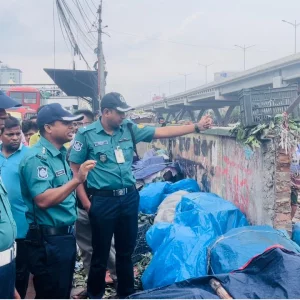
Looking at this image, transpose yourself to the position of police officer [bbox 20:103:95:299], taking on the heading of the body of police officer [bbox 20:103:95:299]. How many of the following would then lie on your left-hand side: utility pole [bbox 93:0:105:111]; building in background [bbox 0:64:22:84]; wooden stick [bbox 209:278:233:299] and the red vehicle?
3

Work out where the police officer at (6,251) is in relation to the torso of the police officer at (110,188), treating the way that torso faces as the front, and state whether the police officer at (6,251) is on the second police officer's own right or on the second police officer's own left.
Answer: on the second police officer's own right

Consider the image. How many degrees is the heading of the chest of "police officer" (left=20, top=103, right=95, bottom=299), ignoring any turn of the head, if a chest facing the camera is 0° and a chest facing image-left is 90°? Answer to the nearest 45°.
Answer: approximately 270°

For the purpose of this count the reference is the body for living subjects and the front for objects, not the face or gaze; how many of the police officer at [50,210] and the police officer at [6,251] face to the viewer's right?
2

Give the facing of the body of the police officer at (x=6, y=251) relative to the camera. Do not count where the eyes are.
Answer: to the viewer's right

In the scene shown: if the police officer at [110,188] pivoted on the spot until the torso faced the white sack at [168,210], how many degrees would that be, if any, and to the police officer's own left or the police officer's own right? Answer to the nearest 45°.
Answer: approximately 90° to the police officer's own left

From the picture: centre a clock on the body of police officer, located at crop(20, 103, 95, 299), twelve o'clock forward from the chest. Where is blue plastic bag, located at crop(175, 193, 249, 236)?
The blue plastic bag is roughly at 11 o'clock from the police officer.

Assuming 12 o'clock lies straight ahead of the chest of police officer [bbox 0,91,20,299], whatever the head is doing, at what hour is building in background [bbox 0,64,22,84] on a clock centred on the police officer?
The building in background is roughly at 9 o'clock from the police officer.
